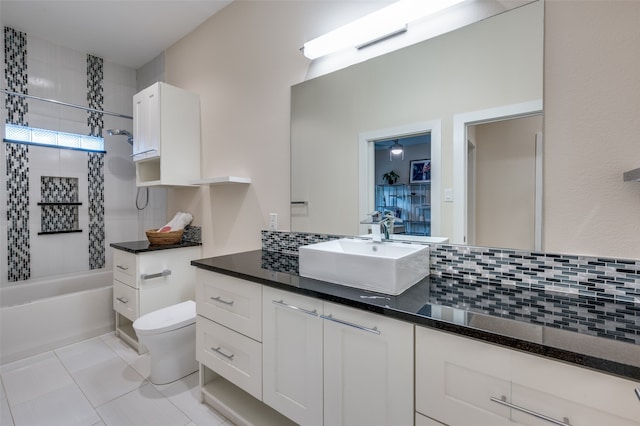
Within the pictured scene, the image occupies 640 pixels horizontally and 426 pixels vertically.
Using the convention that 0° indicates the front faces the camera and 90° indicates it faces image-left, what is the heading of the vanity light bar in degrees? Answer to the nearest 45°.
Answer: approximately 45°

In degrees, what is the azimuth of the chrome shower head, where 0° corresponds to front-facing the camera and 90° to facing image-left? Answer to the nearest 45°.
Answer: approximately 90°

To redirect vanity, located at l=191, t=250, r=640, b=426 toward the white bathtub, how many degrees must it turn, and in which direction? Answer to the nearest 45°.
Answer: approximately 45° to its right

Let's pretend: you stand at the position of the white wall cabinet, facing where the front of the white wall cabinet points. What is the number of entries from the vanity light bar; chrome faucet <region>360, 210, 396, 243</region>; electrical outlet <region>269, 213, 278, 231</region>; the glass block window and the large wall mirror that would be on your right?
1

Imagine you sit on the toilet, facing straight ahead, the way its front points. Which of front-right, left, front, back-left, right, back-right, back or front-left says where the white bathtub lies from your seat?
right

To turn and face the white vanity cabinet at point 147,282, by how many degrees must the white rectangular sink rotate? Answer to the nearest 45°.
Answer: approximately 90° to its right

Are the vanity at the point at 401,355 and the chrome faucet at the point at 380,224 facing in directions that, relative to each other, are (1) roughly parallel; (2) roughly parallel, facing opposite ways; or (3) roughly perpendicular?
roughly parallel

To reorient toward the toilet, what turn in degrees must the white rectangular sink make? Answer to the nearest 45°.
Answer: approximately 45° to its right

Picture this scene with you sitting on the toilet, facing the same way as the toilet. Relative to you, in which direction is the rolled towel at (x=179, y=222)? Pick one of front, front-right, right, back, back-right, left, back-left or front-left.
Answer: back-right

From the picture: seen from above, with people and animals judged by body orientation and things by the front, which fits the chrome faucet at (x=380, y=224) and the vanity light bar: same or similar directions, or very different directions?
same or similar directions

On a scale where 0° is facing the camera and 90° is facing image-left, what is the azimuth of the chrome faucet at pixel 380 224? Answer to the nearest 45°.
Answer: approximately 45°

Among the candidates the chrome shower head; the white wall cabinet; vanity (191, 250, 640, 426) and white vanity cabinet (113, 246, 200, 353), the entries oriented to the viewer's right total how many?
0

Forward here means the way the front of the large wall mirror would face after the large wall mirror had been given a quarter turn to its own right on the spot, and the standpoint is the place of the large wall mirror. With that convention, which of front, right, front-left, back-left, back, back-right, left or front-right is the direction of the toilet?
front-left
